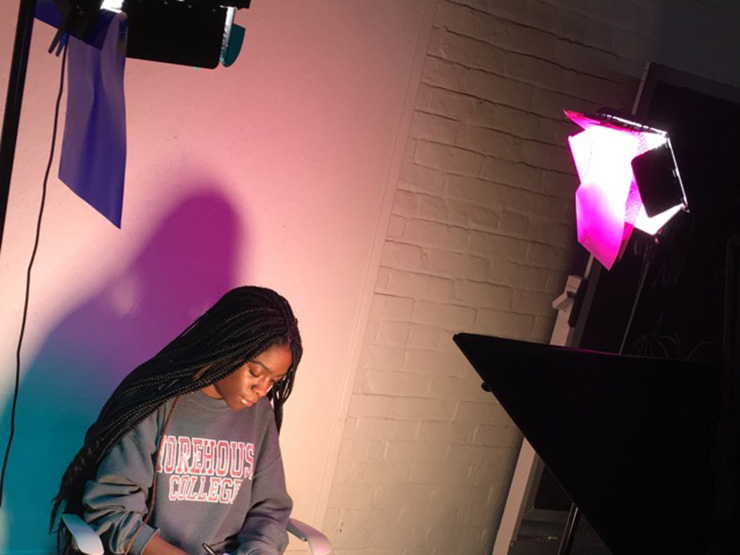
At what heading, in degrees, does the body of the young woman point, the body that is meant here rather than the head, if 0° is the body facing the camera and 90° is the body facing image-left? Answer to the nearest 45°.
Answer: approximately 315°

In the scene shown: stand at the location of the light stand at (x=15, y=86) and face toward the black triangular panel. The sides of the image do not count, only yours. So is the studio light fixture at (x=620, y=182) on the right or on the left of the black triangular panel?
left
